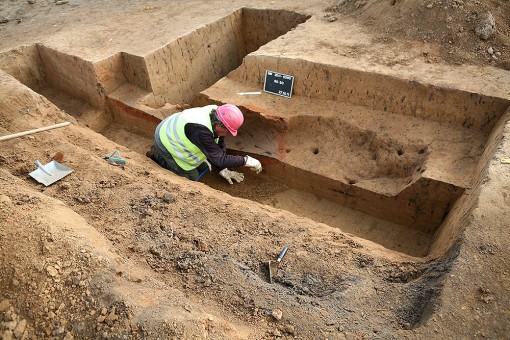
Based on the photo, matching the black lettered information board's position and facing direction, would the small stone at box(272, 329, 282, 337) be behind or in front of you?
in front

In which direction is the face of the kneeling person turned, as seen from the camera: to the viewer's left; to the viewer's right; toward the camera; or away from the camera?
to the viewer's right

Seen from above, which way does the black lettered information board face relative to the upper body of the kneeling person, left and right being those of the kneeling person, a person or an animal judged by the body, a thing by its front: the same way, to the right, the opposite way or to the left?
to the right

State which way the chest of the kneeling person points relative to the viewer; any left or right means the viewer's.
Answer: facing to the right of the viewer

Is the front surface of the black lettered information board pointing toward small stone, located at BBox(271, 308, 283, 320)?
yes

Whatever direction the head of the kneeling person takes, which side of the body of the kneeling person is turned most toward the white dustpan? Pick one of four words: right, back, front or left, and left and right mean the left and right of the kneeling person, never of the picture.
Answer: back

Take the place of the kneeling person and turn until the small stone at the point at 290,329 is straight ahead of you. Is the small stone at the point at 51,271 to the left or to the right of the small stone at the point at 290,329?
right

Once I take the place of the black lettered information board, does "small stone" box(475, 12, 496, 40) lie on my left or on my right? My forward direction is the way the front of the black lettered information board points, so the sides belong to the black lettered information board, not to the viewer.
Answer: on my left

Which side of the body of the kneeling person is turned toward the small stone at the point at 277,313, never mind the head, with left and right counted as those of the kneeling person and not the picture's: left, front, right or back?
right

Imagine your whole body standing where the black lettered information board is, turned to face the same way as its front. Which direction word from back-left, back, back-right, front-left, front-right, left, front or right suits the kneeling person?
front-right

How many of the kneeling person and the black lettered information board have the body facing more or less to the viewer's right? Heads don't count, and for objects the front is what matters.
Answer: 1
